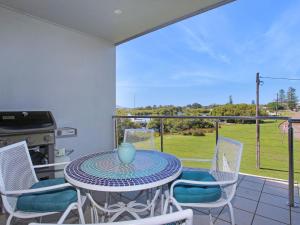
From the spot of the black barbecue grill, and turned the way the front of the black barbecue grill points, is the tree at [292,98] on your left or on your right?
on your left

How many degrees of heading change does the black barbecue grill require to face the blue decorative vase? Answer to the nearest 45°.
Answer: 0° — it already faces it

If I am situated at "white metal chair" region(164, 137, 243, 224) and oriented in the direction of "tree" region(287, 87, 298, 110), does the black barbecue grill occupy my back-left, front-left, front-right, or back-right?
back-left

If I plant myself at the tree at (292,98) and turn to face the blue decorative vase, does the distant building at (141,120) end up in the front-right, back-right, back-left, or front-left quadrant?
front-right

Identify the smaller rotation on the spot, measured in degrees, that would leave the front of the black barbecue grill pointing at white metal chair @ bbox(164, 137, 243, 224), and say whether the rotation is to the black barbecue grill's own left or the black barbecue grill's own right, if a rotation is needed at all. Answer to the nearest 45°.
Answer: approximately 45° to the black barbecue grill's own left

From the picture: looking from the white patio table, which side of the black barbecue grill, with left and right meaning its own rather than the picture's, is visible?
front

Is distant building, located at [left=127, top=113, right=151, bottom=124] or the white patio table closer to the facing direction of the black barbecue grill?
the white patio table

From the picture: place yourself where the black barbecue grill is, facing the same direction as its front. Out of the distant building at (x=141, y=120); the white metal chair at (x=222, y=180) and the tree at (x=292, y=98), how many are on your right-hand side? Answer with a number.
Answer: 0

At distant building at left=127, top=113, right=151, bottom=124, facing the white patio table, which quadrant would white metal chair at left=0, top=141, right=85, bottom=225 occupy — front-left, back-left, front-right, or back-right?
front-right

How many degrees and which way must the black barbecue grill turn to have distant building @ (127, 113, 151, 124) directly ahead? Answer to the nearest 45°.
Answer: approximately 90° to its left

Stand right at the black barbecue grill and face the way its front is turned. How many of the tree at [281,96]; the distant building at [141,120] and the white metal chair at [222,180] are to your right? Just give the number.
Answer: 0

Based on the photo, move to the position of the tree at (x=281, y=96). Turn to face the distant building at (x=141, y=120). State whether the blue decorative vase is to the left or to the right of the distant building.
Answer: left

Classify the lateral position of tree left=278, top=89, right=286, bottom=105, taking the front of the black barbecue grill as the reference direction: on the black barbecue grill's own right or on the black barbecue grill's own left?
on the black barbecue grill's own left

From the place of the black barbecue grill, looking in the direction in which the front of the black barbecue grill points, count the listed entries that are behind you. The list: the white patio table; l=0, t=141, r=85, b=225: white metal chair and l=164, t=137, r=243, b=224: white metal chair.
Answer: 0
